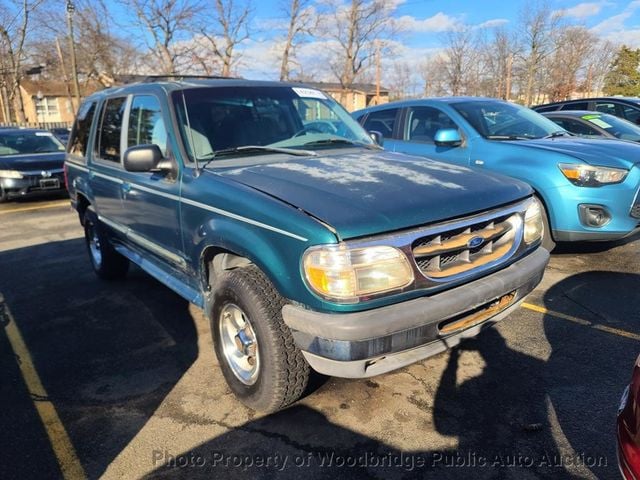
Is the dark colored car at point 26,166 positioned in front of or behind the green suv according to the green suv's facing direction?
behind

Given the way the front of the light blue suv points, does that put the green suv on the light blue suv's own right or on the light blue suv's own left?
on the light blue suv's own right

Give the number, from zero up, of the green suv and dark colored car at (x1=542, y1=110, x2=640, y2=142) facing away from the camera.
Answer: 0

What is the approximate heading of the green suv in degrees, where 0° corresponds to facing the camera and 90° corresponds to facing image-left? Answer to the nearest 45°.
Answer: approximately 315°

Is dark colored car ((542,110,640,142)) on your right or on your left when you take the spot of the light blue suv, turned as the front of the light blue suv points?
on your left
